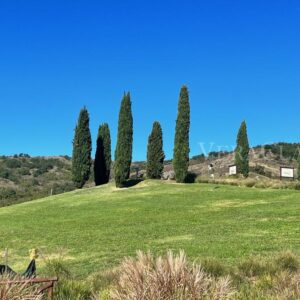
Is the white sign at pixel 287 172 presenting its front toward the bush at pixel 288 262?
yes

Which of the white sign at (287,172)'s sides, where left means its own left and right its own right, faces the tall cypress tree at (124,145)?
right

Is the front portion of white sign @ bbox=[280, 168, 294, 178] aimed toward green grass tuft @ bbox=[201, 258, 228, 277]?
yes

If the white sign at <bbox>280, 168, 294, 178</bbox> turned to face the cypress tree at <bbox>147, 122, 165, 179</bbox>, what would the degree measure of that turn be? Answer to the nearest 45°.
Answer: approximately 90° to its right

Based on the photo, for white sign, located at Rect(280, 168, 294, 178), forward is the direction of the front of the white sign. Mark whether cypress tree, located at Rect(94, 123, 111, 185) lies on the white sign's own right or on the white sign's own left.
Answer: on the white sign's own right

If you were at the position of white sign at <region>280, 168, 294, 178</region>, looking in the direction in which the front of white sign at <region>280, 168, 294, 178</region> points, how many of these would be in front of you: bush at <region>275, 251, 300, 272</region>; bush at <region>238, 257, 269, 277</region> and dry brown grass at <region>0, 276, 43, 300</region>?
3

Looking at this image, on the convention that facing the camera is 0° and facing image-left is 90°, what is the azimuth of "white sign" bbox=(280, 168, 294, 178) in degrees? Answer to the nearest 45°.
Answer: approximately 0°

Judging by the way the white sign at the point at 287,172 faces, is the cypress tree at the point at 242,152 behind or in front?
behind

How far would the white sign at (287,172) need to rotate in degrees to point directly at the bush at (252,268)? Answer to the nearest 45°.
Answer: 0° — it already faces it

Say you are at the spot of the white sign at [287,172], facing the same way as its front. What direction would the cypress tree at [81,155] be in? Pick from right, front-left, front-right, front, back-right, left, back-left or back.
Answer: right

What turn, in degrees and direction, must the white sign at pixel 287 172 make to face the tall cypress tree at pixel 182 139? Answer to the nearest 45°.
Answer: approximately 90° to its right

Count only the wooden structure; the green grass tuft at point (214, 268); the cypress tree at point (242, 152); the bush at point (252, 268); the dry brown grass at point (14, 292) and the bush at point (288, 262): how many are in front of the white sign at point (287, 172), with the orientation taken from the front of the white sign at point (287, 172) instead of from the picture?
5

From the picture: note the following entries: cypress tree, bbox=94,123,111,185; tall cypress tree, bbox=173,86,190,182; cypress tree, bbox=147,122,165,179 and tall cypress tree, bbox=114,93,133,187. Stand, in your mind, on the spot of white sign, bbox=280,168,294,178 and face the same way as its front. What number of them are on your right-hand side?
4
